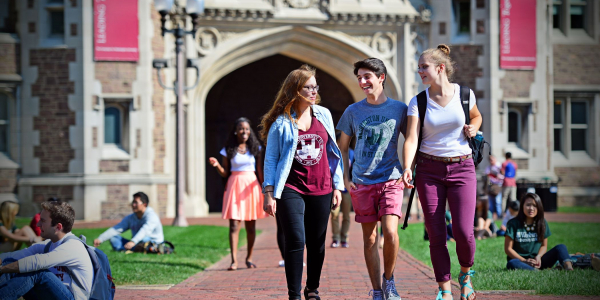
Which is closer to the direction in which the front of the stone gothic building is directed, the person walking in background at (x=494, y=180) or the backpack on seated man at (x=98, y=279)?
the backpack on seated man

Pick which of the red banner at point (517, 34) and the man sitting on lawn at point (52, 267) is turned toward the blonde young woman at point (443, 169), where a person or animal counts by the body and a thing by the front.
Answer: the red banner

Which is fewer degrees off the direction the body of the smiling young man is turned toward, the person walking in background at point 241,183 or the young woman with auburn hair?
the young woman with auburn hair
